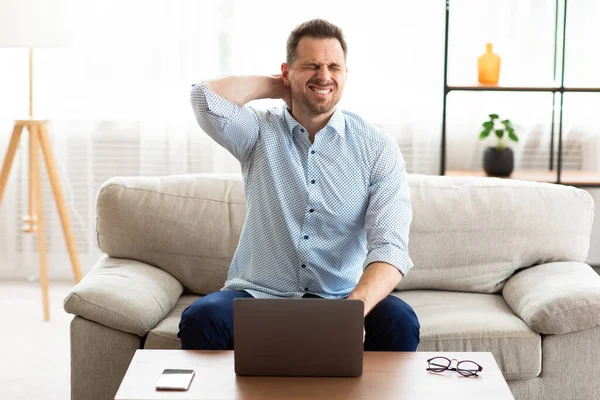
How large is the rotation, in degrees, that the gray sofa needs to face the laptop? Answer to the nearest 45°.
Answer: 0° — it already faces it

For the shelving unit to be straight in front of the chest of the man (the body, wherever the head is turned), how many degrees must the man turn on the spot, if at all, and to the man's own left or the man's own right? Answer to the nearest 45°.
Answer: approximately 135° to the man's own left

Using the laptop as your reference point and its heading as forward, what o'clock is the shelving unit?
The shelving unit is roughly at 1 o'clock from the laptop.

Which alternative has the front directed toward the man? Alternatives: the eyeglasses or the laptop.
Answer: the laptop

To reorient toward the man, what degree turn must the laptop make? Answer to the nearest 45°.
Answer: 0° — it already faces them

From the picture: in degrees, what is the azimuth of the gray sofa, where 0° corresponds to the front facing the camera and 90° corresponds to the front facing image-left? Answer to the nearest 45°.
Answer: approximately 0°

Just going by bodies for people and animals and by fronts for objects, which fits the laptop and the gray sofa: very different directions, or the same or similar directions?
very different directions

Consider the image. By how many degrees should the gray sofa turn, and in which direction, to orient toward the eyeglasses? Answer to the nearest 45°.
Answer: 0° — it already faces it

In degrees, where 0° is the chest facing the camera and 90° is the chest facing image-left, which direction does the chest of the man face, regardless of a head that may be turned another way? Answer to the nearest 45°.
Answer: approximately 0°

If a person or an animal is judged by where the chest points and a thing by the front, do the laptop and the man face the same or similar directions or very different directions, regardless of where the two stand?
very different directions

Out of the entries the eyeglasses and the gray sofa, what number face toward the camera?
2

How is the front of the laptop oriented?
away from the camera

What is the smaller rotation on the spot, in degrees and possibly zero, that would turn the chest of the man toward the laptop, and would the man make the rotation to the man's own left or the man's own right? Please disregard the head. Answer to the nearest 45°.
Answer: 0° — they already face it

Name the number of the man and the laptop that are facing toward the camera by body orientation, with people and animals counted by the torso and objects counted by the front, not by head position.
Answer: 1
